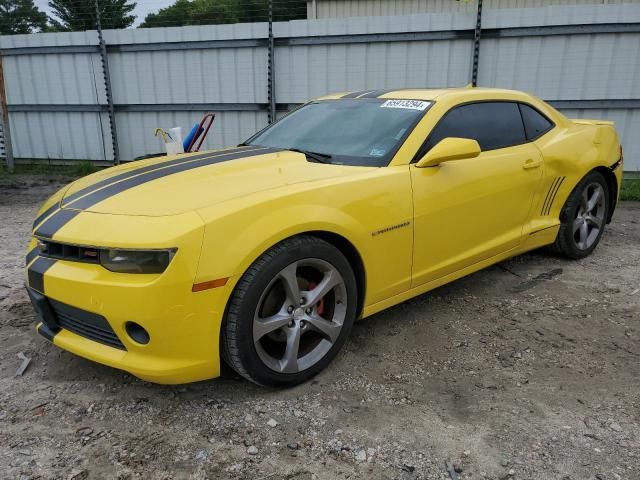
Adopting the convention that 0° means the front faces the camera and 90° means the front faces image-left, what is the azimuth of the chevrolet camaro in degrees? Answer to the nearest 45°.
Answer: approximately 45°

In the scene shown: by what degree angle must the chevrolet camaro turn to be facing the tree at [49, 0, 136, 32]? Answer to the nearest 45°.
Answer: approximately 90° to its right

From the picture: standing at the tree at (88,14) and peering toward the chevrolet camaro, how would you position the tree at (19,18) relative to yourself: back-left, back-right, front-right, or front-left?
back-right

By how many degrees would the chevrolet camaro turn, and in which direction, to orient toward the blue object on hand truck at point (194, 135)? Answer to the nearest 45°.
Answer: approximately 135° to its right

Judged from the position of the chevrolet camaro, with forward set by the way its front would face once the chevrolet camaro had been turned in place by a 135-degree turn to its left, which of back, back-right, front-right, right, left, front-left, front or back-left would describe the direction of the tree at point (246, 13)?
left

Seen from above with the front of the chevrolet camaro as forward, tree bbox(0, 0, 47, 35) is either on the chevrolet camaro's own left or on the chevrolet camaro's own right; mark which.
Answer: on the chevrolet camaro's own right
